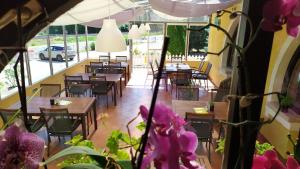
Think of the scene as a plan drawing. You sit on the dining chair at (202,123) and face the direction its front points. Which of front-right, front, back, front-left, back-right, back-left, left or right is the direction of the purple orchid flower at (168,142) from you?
back

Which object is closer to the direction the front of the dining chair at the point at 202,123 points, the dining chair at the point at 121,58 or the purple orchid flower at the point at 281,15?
the dining chair

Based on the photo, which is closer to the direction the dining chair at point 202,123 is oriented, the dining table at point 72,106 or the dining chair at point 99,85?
the dining chair

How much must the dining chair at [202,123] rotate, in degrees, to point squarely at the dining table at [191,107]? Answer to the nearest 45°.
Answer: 0° — it already faces it

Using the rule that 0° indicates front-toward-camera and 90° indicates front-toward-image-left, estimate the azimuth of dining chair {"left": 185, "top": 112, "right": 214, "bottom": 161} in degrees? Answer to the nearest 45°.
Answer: approximately 180°

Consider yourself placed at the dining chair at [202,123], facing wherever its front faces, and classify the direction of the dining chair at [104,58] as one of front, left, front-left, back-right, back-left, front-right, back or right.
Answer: front-left

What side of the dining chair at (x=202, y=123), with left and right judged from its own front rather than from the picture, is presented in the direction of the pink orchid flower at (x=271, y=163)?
back

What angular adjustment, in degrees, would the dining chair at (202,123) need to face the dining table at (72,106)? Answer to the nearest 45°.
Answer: approximately 90° to its left

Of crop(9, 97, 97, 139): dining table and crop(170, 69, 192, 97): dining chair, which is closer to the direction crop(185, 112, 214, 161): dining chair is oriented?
the dining chair

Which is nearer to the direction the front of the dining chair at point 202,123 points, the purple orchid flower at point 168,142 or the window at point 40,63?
the window

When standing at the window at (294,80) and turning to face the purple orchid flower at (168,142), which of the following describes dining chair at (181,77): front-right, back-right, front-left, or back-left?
back-right

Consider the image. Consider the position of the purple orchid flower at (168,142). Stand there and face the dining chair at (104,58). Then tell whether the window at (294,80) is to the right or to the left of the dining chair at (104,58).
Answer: right

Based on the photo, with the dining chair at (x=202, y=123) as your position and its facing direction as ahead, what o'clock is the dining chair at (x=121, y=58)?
the dining chair at (x=121, y=58) is roughly at 11 o'clock from the dining chair at (x=202, y=123).

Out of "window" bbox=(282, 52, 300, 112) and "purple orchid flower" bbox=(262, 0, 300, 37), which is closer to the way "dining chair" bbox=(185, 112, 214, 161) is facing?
the window

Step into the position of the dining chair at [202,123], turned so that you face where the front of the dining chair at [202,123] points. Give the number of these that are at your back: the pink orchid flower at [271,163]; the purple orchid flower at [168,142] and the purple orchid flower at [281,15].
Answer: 3
